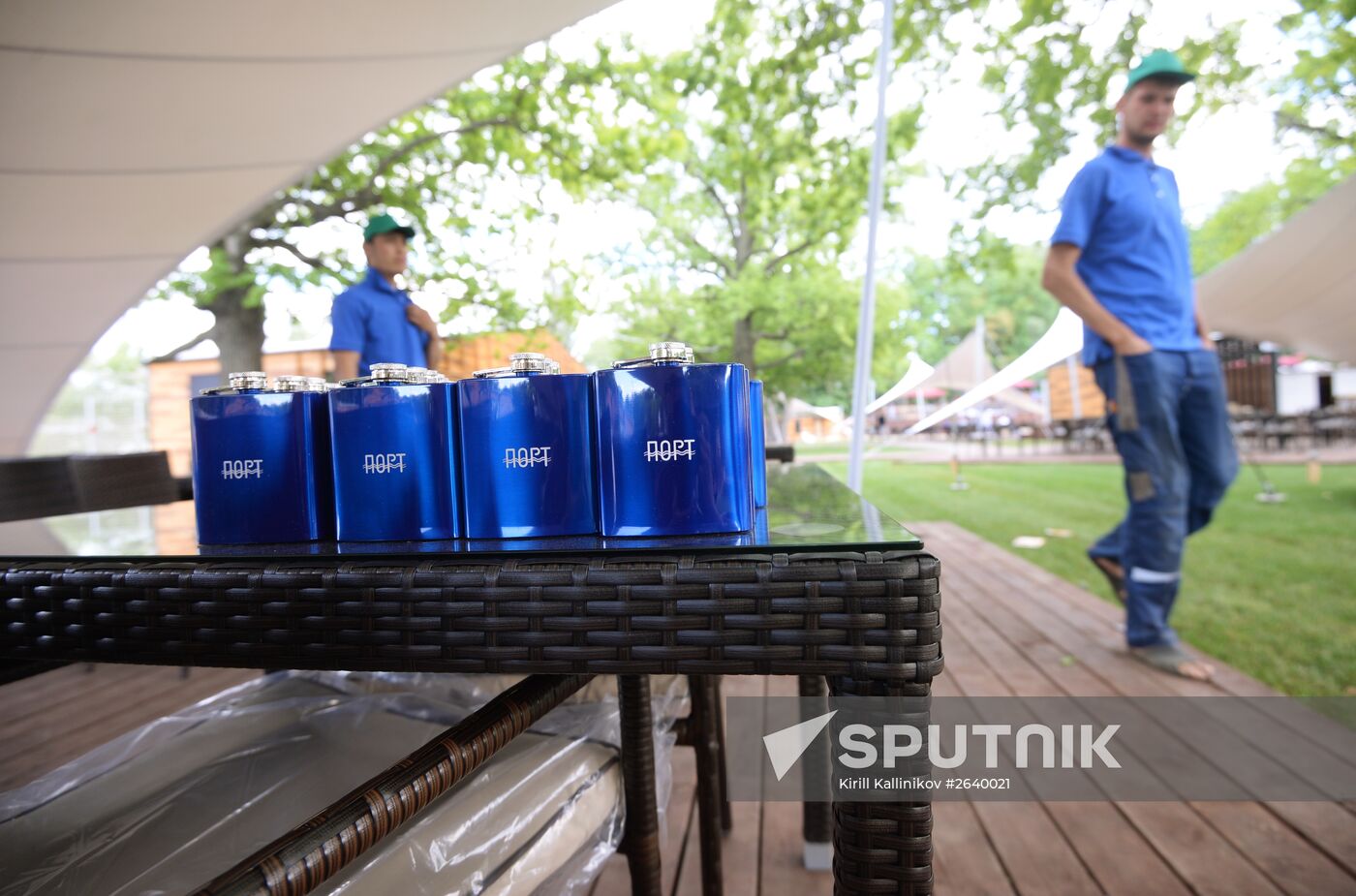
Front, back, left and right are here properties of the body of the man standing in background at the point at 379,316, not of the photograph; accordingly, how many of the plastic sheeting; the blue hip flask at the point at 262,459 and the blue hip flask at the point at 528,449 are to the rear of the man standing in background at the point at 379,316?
0

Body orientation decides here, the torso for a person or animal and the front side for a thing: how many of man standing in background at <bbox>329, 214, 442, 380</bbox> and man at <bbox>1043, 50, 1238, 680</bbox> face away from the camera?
0

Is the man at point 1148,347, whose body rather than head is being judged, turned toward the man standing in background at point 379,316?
no

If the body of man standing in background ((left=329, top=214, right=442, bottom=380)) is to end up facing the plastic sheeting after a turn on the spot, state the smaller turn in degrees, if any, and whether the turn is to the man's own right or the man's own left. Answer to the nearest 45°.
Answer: approximately 45° to the man's own right

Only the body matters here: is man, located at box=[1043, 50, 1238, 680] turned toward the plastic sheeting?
no

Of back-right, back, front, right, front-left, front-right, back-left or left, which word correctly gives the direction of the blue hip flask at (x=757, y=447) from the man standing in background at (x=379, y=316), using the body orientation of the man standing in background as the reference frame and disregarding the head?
front-right

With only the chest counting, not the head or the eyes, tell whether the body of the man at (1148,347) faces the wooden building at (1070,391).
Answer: no

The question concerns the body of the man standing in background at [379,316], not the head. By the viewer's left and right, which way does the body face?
facing the viewer and to the right of the viewer

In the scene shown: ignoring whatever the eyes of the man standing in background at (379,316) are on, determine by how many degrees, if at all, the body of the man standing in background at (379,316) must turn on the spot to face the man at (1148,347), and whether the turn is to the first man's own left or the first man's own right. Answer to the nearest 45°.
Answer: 0° — they already face them

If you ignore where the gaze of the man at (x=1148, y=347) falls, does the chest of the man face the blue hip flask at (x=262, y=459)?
no

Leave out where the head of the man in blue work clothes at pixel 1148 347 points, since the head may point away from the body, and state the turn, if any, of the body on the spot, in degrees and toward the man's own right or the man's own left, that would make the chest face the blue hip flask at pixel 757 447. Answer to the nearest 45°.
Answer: approximately 45° to the man's own right
